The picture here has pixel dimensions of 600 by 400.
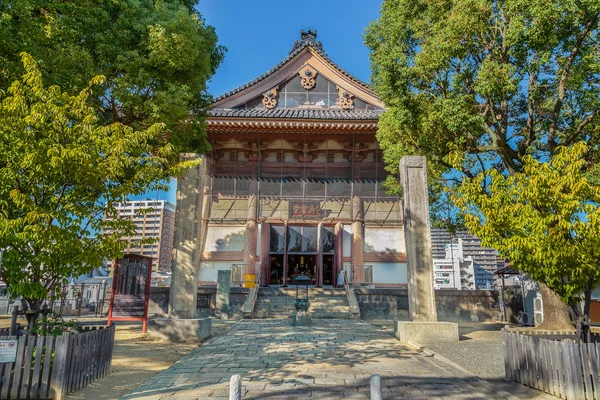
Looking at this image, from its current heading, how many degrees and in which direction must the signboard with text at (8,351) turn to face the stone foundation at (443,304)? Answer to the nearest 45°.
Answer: approximately 90° to its left

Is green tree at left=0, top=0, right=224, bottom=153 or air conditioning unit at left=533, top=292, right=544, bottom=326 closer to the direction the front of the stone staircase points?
the green tree

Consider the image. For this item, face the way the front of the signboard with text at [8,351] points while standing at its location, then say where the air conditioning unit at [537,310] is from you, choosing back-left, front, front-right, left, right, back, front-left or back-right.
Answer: left

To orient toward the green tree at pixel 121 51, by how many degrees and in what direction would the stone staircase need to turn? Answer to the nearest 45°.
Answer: approximately 45° to its right

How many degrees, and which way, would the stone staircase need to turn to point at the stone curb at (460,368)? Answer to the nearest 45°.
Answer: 0° — it already faces it

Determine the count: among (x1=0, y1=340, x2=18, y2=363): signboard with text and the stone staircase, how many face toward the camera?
2

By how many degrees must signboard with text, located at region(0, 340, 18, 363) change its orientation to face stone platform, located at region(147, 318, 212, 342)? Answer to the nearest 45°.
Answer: approximately 135° to its left

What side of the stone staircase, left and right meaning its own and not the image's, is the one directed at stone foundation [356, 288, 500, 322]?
left

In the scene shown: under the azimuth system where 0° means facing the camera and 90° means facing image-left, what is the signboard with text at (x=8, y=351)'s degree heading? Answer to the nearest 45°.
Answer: approximately 0°

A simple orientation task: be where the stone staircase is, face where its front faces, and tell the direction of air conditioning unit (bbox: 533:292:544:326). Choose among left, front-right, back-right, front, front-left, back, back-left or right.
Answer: left

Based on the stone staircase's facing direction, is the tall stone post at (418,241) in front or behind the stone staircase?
in front

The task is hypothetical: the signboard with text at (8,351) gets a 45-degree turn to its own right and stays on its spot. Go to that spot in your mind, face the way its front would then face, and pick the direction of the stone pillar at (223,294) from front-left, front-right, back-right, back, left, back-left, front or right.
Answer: back
